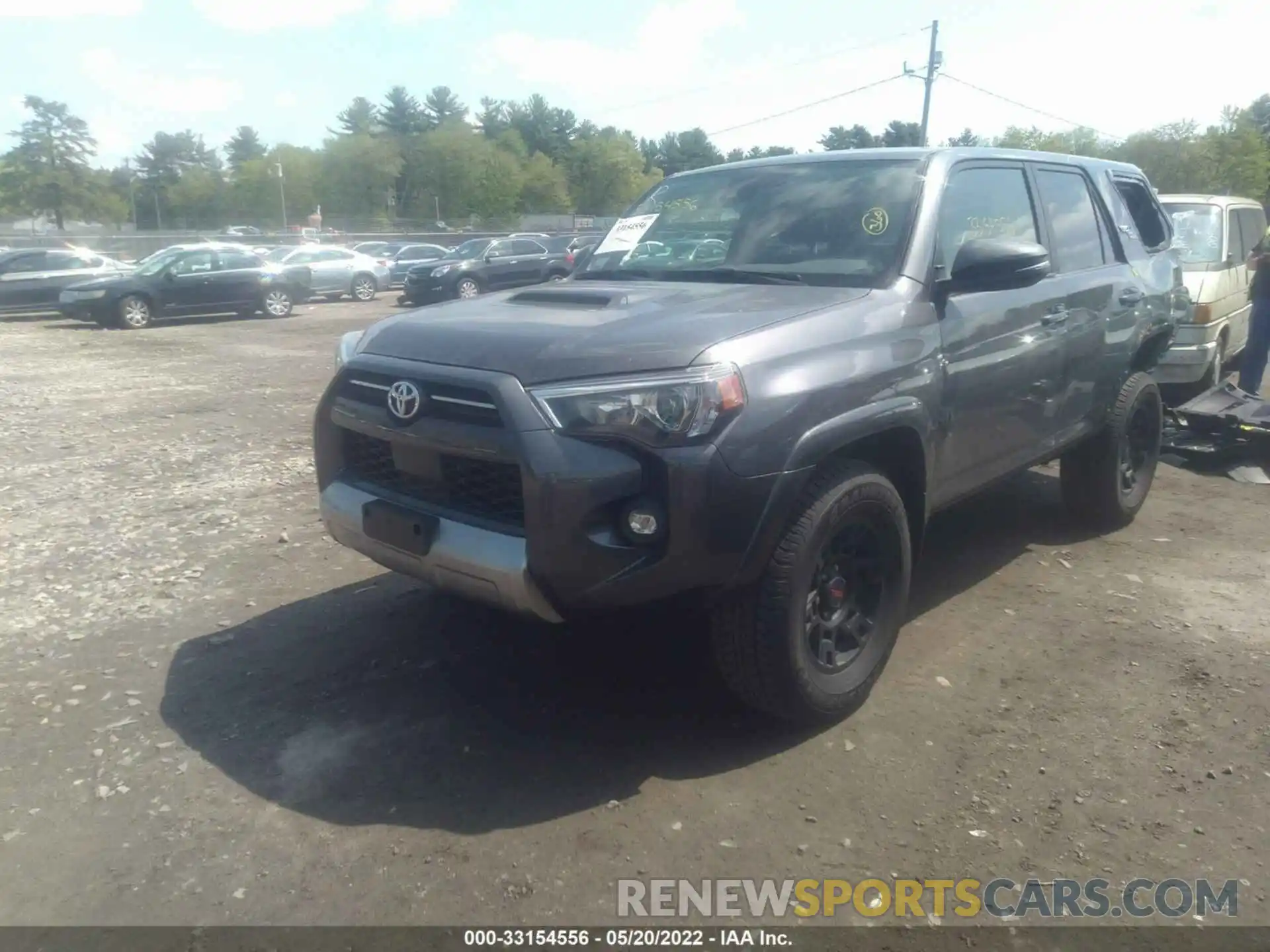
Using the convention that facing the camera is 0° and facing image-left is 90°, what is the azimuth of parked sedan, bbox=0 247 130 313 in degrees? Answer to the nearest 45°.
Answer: approximately 90°

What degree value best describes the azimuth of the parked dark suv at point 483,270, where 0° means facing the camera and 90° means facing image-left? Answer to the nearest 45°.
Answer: approximately 45°

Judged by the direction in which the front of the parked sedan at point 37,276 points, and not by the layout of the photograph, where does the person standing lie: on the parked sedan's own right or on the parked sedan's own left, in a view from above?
on the parked sedan's own left

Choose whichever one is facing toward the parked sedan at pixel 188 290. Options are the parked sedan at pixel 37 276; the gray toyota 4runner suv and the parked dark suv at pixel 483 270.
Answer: the parked dark suv at pixel 483 270

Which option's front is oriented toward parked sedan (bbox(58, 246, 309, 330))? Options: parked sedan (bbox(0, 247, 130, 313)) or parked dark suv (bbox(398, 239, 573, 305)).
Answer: parked dark suv (bbox(398, 239, 573, 305))

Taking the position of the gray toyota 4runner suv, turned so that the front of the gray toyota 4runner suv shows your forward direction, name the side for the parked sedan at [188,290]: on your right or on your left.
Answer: on your right
